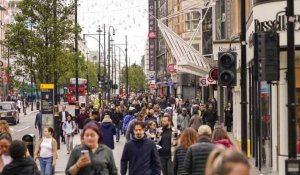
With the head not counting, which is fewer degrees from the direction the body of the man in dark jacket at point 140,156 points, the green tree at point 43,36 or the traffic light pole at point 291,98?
the traffic light pole

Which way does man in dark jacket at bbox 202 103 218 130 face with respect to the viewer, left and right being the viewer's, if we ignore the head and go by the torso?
facing the viewer

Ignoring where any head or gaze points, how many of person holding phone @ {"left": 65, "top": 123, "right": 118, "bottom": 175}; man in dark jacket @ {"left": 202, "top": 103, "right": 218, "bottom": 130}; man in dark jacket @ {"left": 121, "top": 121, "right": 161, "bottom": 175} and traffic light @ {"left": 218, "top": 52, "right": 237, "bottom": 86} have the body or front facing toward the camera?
4

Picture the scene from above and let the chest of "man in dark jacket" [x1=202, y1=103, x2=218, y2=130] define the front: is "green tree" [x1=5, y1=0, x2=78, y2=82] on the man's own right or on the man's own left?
on the man's own right

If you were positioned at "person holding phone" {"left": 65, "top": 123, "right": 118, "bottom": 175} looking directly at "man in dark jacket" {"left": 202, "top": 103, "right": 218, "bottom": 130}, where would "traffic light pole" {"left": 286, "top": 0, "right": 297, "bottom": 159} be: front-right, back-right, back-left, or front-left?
front-right

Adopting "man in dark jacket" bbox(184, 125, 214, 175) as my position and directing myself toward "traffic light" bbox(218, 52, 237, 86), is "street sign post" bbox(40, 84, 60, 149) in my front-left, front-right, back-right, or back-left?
front-left

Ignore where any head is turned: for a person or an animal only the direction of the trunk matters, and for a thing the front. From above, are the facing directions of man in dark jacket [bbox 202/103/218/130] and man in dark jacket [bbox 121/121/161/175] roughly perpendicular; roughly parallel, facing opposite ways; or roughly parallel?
roughly parallel

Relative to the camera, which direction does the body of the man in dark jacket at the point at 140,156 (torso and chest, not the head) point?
toward the camera

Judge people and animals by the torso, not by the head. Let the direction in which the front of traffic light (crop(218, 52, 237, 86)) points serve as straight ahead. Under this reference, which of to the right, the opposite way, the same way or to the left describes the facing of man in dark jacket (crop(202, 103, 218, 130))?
the same way

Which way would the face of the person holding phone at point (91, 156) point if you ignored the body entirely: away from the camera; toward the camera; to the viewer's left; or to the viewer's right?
toward the camera

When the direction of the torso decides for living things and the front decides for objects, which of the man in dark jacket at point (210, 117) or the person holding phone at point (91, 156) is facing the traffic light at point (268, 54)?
the man in dark jacket

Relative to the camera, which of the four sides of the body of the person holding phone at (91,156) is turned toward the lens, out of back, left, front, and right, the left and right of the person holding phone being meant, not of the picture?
front
